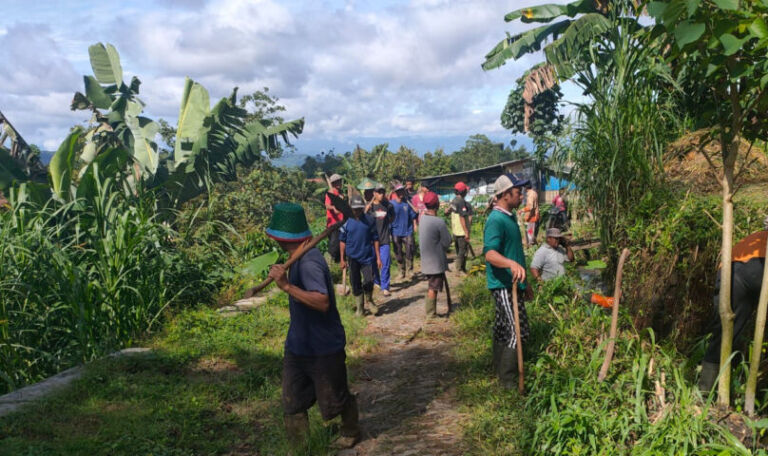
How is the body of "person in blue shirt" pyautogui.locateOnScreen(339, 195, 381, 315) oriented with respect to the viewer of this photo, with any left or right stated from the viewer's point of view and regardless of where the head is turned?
facing the viewer

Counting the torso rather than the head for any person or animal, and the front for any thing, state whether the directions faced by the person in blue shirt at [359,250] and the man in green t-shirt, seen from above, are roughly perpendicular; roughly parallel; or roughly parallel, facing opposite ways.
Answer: roughly perpendicular

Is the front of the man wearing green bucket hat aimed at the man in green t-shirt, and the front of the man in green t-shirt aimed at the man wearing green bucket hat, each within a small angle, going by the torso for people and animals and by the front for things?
no

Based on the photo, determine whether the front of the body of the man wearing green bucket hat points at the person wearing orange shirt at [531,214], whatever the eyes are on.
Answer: no

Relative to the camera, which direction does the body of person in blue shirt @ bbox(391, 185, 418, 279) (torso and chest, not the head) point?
toward the camera

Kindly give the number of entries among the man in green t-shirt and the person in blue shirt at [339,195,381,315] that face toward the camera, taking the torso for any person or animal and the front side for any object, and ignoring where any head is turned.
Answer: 1

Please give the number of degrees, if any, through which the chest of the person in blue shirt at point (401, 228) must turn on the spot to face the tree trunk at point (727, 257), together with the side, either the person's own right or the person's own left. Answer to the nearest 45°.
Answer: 0° — they already face it

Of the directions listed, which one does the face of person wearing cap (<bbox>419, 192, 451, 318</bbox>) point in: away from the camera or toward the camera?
away from the camera

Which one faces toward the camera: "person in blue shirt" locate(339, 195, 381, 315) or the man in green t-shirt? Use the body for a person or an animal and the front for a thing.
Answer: the person in blue shirt

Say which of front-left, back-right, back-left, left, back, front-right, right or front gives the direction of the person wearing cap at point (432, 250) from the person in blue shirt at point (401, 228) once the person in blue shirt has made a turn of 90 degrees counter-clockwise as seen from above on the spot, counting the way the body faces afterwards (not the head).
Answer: right
